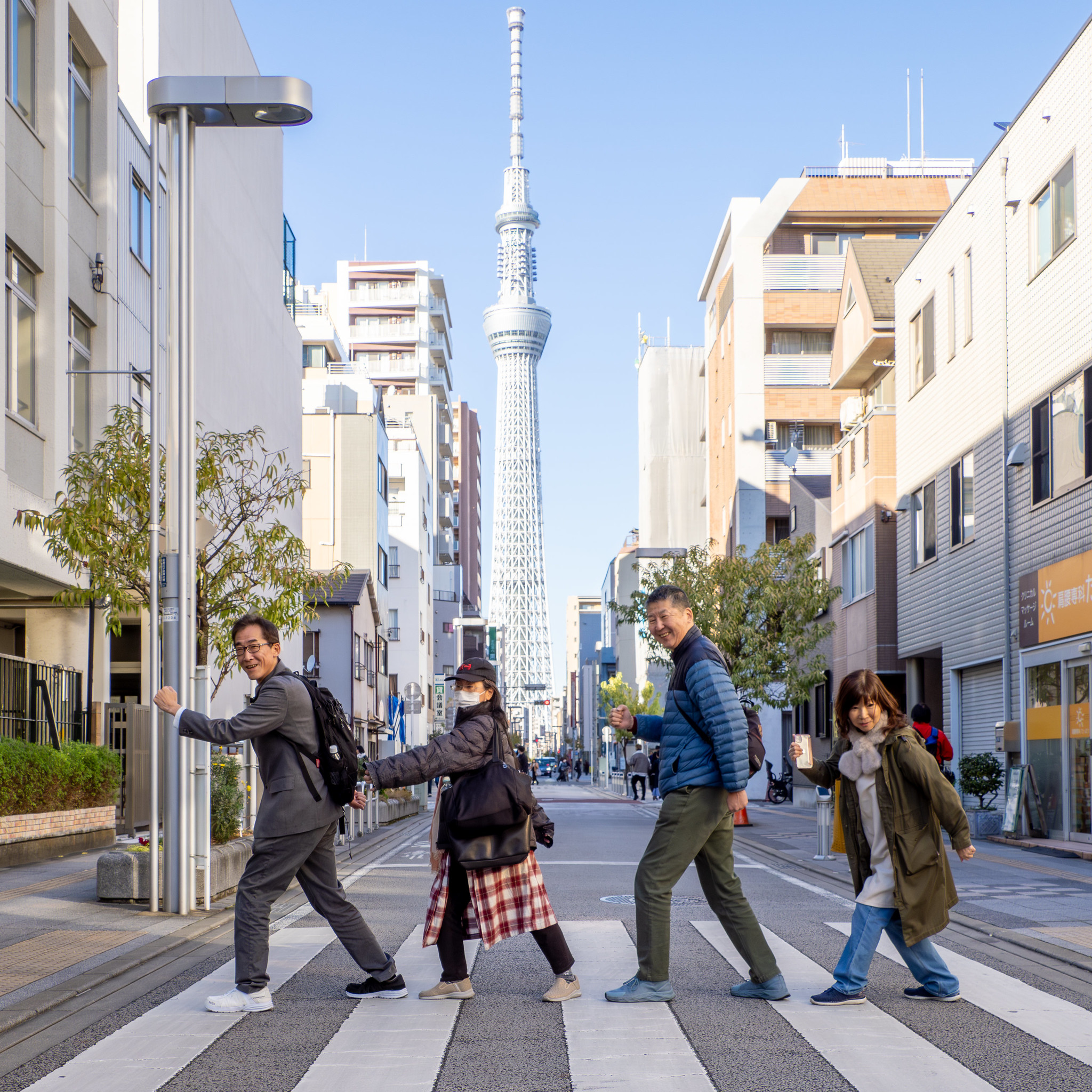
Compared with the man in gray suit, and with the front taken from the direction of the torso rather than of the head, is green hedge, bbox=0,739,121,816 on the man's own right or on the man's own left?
on the man's own right

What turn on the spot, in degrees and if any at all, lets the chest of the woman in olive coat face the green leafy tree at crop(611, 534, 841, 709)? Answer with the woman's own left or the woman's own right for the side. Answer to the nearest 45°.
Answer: approximately 135° to the woman's own right

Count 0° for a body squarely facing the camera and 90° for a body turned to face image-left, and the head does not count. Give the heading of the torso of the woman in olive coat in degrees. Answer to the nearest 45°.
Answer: approximately 45°

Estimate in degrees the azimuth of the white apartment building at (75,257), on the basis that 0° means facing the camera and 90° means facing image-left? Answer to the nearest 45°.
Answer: approximately 270°

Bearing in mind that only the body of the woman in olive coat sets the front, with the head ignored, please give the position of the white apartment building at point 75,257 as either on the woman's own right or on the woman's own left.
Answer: on the woman's own right

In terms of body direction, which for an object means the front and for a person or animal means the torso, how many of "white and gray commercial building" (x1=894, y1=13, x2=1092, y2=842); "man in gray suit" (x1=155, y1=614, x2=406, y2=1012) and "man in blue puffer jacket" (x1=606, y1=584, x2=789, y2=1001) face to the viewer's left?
3

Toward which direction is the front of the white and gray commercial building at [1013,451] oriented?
to the viewer's left

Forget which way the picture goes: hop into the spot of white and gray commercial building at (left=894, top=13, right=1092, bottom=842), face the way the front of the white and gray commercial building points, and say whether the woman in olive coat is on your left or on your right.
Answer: on your left
